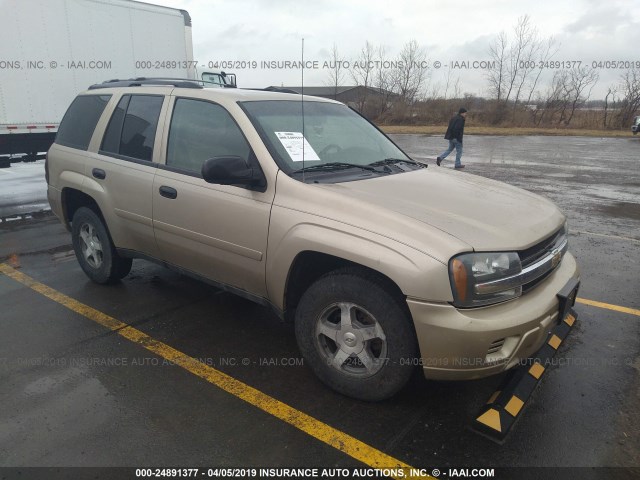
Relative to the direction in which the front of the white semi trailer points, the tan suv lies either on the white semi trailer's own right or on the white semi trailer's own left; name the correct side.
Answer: on the white semi trailer's own right

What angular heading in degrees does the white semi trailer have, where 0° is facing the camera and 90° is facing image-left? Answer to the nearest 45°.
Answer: approximately 225°

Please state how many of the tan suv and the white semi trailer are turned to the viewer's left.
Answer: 0

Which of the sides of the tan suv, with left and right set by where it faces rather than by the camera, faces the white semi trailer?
back

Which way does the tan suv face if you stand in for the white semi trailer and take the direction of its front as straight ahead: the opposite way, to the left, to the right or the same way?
to the right

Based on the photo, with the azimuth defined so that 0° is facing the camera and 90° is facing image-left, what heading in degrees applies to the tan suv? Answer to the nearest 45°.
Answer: approximately 315°
